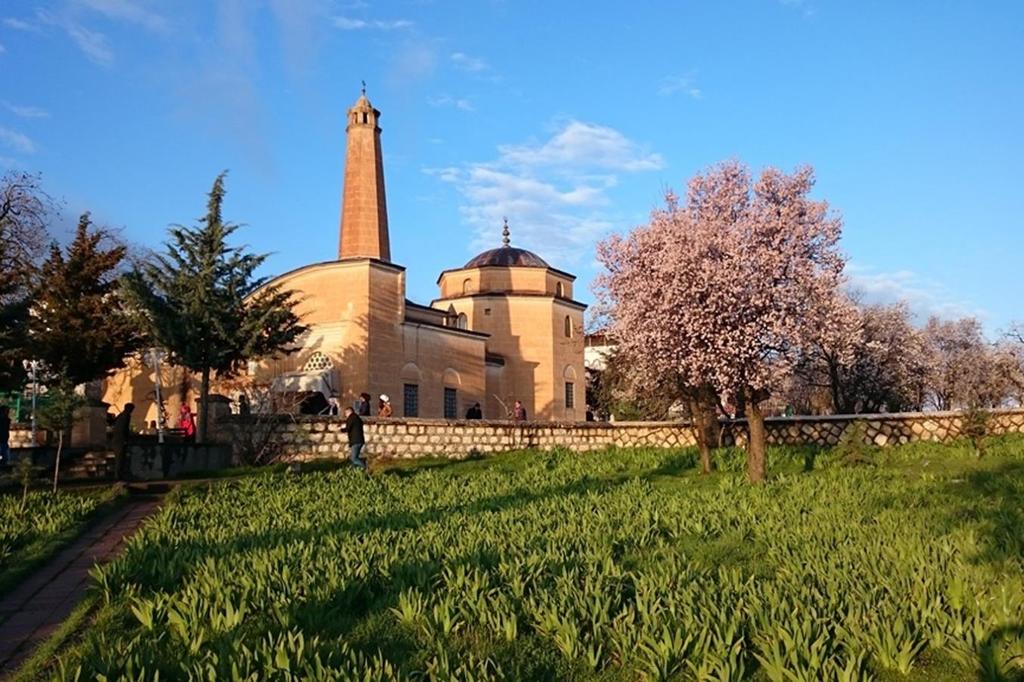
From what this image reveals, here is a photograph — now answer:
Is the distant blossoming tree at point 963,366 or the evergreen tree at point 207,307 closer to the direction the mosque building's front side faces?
the evergreen tree

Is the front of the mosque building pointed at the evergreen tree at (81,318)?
yes

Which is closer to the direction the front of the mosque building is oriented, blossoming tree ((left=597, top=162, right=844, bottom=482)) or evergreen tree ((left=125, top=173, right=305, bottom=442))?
the evergreen tree

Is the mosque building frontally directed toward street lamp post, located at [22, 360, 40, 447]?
yes

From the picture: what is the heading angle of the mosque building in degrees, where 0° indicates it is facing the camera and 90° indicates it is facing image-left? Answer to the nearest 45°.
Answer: approximately 45°

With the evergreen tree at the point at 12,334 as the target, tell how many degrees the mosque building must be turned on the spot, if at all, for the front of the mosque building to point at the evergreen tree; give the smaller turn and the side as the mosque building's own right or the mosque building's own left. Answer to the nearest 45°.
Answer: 0° — it already faces it
